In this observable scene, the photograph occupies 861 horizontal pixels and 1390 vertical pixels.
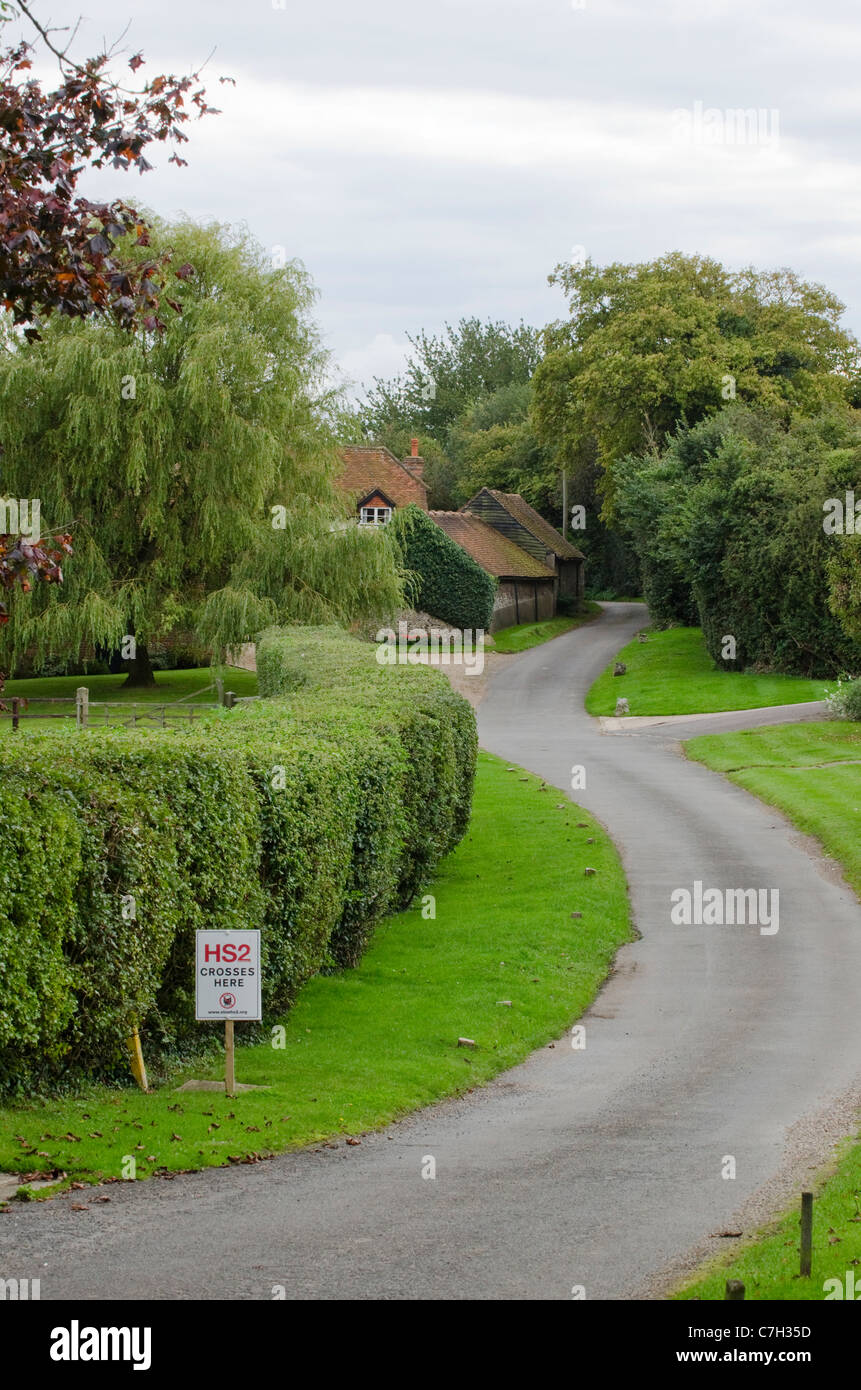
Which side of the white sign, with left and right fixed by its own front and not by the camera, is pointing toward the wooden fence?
back

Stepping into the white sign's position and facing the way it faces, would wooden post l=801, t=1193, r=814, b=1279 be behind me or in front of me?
in front

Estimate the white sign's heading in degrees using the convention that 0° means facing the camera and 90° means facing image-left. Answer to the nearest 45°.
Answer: approximately 0°

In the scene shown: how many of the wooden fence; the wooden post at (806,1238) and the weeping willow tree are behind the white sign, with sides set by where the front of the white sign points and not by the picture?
2

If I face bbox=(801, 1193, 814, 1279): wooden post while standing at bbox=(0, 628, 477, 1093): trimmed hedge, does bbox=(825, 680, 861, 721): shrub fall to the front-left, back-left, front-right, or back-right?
back-left

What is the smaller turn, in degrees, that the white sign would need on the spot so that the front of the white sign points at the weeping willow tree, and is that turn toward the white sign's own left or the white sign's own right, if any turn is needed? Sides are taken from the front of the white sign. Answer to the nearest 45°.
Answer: approximately 180°

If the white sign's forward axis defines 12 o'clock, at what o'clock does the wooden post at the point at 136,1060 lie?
The wooden post is roughly at 4 o'clock from the white sign.
